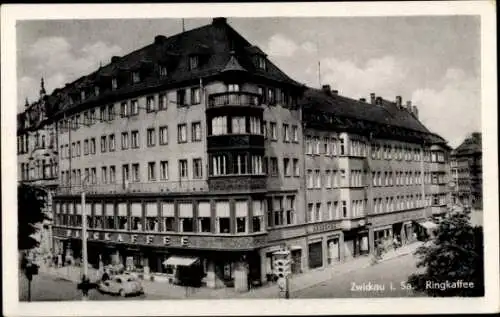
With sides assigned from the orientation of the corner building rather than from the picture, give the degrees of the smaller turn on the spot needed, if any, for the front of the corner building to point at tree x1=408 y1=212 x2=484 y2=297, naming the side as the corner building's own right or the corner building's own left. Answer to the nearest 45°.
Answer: approximately 90° to the corner building's own left

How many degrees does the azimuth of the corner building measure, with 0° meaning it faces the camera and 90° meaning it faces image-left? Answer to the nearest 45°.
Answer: approximately 0°
